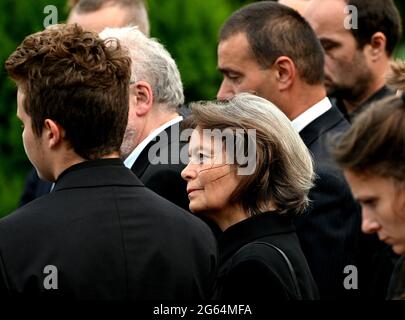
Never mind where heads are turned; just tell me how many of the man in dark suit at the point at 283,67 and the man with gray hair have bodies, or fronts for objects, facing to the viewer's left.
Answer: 2

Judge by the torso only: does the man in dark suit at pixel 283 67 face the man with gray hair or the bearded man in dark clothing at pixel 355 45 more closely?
the man with gray hair

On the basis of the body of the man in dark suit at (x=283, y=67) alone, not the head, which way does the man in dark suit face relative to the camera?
to the viewer's left

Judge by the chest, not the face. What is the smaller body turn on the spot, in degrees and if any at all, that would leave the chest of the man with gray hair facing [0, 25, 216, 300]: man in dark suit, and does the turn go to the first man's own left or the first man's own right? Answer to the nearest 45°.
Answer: approximately 90° to the first man's own left

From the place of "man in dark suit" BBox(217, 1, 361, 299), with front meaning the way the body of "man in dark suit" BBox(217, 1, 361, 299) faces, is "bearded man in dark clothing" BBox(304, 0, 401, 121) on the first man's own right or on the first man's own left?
on the first man's own right

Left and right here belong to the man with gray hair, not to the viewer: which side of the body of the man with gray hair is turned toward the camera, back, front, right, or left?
left

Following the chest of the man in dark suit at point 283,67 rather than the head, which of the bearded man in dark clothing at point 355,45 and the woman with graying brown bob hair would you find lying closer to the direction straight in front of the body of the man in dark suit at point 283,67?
the woman with graying brown bob hair

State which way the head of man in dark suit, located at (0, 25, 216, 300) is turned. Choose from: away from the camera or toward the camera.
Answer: away from the camera

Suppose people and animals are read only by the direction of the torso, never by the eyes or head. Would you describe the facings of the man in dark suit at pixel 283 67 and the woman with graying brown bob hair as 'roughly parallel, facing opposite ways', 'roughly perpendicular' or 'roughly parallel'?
roughly parallel

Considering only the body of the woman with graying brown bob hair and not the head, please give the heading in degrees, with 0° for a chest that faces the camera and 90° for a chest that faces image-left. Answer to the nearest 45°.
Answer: approximately 90°

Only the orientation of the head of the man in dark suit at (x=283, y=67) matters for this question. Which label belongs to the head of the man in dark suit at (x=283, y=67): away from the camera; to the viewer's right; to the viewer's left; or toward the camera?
to the viewer's left

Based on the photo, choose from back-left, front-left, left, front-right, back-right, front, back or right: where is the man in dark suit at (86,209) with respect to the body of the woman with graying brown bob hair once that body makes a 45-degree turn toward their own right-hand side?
left

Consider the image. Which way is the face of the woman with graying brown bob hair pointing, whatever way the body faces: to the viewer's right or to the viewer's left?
to the viewer's left
